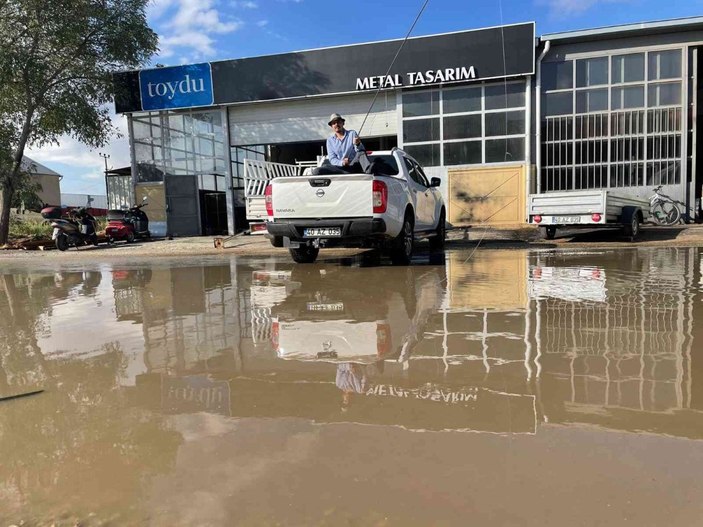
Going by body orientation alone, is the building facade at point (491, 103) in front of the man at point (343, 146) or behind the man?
behind

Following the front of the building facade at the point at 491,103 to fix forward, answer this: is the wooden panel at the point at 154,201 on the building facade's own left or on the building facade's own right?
on the building facade's own right

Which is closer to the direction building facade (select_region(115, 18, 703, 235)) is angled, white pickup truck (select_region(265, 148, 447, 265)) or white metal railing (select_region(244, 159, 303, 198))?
the white pickup truck

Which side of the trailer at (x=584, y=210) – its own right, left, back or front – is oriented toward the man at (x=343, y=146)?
back

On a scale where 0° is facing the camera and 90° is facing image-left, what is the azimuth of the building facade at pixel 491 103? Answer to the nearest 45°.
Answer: approximately 0°

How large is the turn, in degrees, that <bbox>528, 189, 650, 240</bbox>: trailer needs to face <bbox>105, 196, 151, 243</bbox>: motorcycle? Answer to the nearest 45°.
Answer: approximately 135° to its left

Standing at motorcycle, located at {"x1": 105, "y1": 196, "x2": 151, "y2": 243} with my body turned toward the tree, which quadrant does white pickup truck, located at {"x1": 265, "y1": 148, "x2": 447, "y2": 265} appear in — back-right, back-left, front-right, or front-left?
back-left

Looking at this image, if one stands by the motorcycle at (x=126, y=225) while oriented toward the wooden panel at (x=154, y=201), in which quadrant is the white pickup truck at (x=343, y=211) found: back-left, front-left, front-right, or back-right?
back-right

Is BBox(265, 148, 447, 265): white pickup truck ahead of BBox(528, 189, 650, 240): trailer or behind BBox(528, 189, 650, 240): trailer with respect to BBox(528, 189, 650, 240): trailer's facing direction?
behind

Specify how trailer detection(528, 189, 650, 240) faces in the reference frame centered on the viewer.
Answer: facing away from the viewer and to the right of the viewer

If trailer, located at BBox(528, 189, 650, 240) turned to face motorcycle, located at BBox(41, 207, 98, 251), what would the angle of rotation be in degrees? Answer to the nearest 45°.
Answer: approximately 135° to its left

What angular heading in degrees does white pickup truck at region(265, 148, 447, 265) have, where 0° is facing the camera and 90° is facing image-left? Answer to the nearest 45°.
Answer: approximately 225°

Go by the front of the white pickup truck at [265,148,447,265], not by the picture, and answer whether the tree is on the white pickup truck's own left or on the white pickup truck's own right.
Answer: on the white pickup truck's own left

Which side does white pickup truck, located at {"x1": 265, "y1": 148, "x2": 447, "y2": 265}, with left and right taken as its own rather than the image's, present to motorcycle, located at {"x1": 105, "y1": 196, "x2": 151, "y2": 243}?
left
